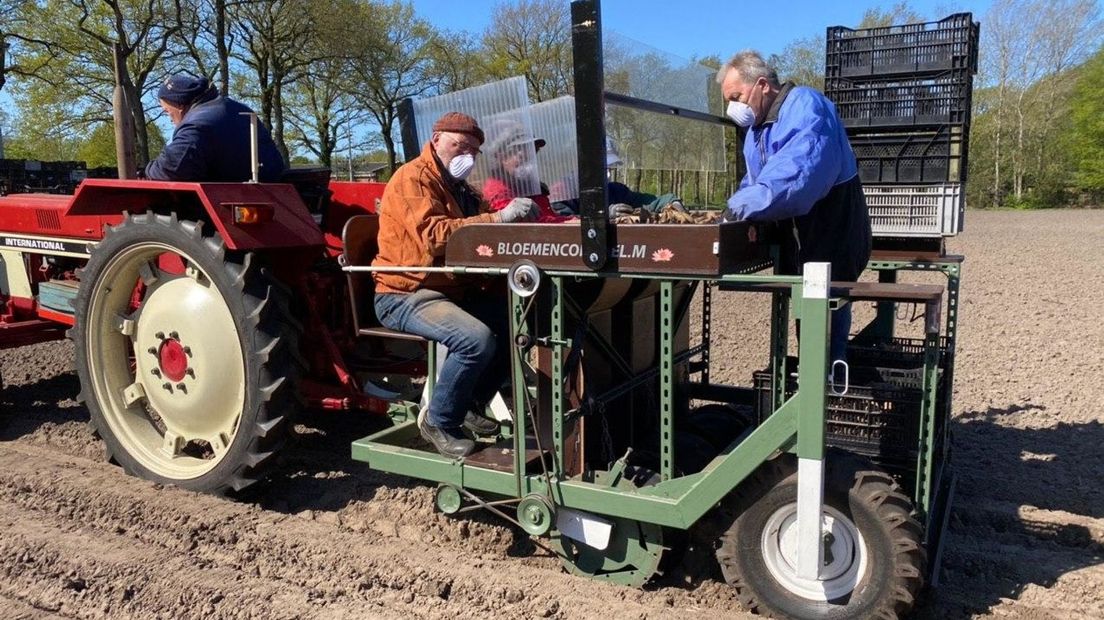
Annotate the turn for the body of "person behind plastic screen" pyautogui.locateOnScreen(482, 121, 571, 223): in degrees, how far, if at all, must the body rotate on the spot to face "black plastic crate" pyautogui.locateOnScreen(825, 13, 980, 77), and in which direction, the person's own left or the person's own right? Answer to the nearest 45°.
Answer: approximately 45° to the person's own left

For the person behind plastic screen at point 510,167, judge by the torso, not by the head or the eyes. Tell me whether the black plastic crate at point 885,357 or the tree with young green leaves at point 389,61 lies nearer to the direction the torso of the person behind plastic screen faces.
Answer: the black plastic crate

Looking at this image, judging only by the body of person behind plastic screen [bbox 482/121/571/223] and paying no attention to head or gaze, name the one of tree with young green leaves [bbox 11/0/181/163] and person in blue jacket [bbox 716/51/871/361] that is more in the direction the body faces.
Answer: the person in blue jacket
